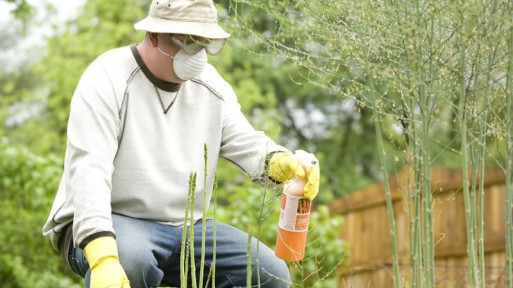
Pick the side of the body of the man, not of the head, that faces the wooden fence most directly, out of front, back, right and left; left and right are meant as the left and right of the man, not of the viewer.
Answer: left

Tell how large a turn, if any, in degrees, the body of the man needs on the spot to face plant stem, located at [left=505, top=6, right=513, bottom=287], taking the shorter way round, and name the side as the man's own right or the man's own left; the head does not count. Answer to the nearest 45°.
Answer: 0° — they already face it

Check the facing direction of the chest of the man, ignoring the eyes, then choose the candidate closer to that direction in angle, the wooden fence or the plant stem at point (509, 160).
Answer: the plant stem

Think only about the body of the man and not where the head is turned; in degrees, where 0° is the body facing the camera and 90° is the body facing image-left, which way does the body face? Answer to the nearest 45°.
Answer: approximately 315°
